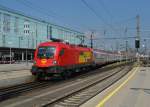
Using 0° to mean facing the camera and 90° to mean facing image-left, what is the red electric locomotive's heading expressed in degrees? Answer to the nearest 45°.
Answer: approximately 45°
